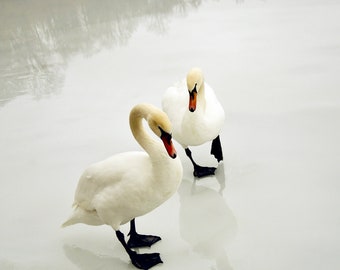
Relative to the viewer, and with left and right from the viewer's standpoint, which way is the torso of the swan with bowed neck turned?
facing to the right of the viewer

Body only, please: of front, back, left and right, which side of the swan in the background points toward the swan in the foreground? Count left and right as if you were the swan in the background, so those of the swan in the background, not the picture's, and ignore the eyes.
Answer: front

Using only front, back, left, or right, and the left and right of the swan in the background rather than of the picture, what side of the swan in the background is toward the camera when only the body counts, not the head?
front

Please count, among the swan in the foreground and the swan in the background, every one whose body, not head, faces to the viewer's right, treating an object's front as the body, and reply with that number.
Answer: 1

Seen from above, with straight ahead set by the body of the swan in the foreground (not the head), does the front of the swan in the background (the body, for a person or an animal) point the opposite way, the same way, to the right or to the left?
to the right

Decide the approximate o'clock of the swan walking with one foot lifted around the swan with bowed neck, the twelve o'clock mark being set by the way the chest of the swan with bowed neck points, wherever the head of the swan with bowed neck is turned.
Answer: The swan walking with one foot lifted is roughly at 10 o'clock from the swan with bowed neck.

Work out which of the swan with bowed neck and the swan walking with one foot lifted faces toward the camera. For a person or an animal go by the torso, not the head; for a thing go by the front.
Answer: the swan walking with one foot lifted
